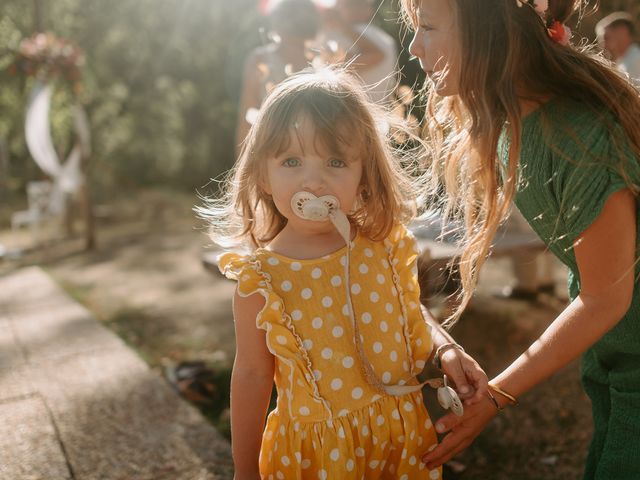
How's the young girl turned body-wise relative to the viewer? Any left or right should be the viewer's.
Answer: facing the viewer

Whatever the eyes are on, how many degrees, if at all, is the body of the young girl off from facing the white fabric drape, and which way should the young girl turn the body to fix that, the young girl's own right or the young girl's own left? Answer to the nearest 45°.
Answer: approximately 135° to the young girl's own right

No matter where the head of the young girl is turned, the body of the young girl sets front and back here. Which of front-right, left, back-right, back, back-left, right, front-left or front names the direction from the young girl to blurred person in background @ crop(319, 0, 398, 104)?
back

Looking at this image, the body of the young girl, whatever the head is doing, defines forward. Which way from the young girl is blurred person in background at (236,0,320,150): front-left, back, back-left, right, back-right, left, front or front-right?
back

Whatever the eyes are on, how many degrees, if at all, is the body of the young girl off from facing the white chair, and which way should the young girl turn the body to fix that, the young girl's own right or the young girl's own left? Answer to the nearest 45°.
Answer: approximately 135° to the young girl's own right
